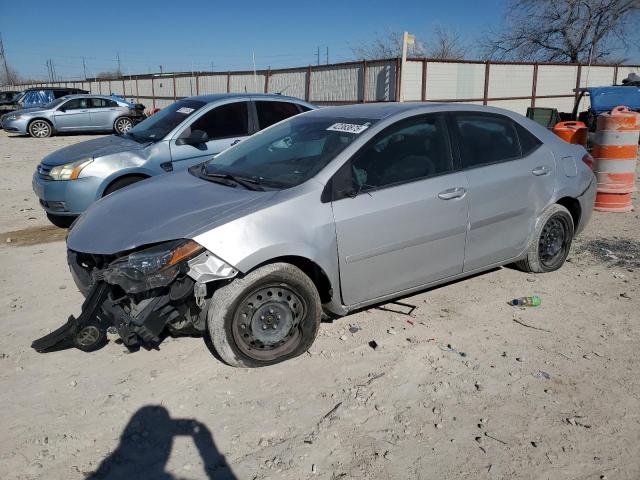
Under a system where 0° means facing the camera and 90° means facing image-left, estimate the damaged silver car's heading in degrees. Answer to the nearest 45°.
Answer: approximately 45°

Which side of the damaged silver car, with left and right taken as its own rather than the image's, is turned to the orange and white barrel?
back

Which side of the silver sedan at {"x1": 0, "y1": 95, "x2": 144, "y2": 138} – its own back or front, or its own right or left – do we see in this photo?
left

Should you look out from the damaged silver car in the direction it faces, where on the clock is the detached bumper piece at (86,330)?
The detached bumper piece is roughly at 1 o'clock from the damaged silver car.

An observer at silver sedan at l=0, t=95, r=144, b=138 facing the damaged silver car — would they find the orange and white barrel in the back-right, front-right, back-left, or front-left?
front-left

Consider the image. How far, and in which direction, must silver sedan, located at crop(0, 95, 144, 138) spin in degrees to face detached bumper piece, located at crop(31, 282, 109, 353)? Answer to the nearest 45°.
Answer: approximately 90° to its left

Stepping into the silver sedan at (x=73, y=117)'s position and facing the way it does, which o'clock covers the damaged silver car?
The damaged silver car is roughly at 9 o'clock from the silver sedan.

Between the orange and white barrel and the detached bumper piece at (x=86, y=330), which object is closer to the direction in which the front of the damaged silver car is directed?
the detached bumper piece

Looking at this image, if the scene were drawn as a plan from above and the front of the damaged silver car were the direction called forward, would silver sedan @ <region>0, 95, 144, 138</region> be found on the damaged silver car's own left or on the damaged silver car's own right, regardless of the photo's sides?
on the damaged silver car's own right
